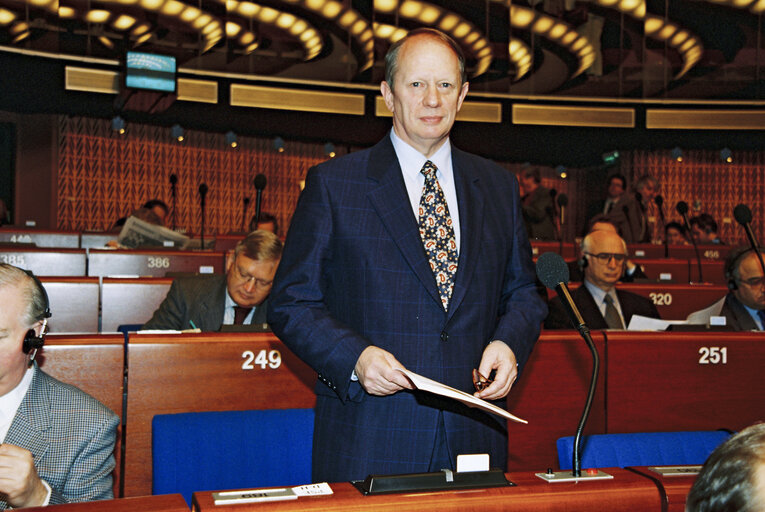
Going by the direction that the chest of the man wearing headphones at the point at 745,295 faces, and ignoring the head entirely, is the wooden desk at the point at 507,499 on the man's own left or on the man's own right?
on the man's own right

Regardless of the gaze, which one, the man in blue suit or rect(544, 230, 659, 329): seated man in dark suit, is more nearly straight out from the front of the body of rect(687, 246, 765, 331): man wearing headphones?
the man in blue suit

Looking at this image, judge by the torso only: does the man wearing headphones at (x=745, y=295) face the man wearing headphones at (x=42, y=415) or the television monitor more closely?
the man wearing headphones

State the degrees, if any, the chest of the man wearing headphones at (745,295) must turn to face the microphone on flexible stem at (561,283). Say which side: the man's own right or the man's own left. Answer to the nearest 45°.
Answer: approximately 45° to the man's own right

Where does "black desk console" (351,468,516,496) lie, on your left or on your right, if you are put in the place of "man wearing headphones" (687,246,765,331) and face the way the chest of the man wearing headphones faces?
on your right

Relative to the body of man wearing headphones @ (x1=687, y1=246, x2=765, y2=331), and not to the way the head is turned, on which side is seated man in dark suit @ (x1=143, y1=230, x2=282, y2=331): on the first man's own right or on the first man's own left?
on the first man's own right
